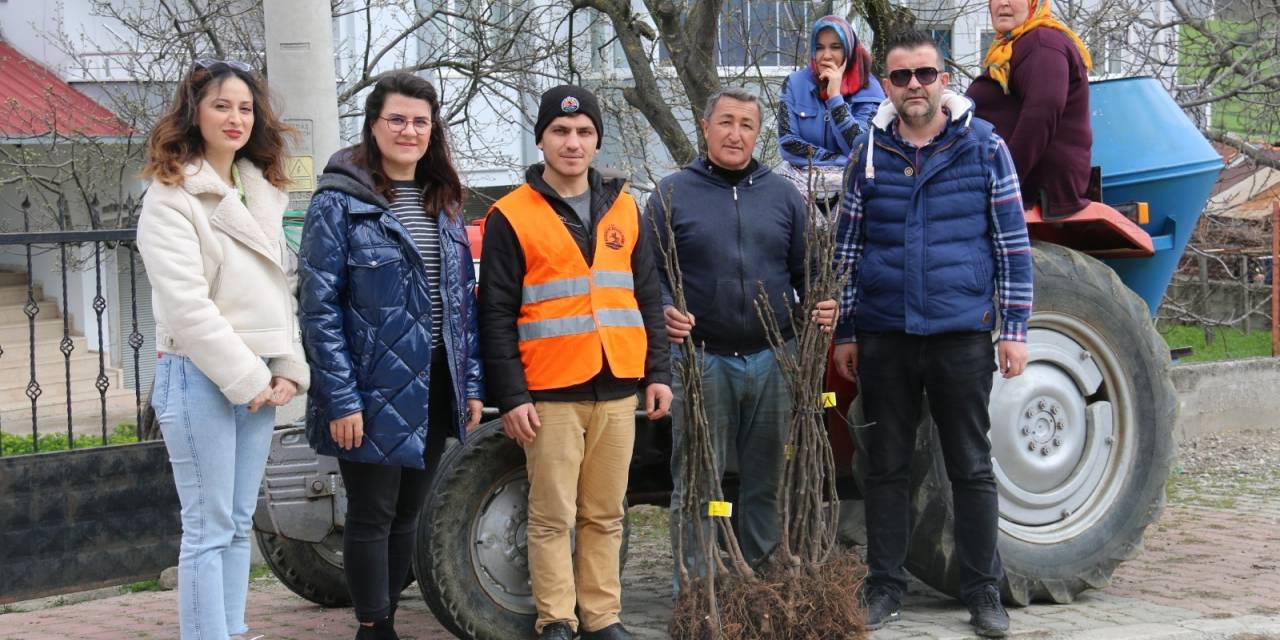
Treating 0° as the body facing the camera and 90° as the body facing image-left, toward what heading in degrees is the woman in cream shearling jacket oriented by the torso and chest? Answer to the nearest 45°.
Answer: approximately 315°

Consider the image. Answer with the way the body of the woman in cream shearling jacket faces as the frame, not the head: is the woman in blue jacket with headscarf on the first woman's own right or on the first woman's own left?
on the first woman's own left

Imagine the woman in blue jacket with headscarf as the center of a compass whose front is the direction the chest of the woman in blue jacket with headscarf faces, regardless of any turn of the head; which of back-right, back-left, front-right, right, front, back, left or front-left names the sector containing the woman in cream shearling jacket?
front-right

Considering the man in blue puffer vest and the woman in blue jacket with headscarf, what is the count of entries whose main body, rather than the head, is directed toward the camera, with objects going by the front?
2

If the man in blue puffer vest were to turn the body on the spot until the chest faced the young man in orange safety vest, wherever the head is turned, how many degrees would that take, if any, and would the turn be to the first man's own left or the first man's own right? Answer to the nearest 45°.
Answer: approximately 45° to the first man's own right

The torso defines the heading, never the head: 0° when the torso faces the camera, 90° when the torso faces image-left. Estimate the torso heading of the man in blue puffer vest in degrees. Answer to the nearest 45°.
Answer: approximately 0°
